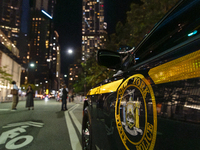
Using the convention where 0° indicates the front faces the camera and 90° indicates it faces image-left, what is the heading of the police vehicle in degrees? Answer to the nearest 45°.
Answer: approximately 135°
